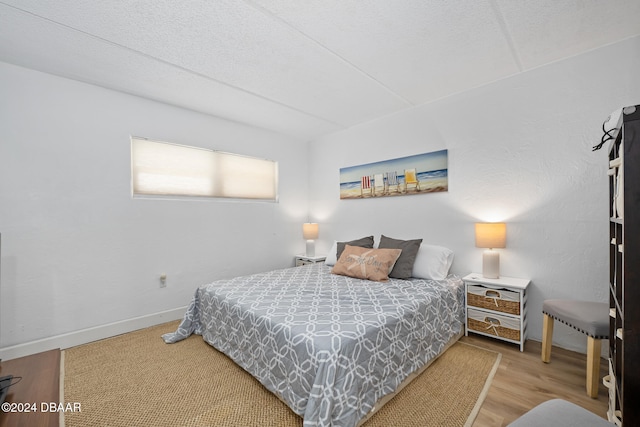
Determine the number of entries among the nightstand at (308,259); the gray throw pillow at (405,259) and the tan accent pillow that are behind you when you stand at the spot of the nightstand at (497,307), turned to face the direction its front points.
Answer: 0

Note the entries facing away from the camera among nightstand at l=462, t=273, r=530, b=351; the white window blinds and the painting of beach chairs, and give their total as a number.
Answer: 0

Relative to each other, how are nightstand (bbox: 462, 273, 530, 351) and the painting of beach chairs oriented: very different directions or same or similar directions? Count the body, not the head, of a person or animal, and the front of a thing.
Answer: same or similar directions

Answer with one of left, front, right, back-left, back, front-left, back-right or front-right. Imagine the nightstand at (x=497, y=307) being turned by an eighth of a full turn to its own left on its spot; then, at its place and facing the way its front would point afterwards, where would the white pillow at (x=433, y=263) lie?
right

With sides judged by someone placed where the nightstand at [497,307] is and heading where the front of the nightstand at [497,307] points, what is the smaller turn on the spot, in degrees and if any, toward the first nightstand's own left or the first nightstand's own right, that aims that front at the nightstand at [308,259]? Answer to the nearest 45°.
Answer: approximately 45° to the first nightstand's own right

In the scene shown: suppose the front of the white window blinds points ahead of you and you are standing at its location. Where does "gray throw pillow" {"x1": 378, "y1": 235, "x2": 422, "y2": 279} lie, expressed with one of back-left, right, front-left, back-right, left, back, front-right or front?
front

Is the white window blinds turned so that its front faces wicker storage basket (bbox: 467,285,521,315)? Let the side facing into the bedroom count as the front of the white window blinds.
yes

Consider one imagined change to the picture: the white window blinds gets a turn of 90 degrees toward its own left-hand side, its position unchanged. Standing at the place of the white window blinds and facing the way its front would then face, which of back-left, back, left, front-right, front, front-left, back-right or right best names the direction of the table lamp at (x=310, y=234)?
front-right

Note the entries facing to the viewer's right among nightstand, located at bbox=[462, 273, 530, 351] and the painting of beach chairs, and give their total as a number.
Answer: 0

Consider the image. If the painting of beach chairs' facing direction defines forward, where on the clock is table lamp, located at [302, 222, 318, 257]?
The table lamp is roughly at 2 o'clock from the painting of beach chairs.

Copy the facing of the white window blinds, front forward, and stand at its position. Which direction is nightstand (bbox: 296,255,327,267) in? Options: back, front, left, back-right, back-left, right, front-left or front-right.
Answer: front-left

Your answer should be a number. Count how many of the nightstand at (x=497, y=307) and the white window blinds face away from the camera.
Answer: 0

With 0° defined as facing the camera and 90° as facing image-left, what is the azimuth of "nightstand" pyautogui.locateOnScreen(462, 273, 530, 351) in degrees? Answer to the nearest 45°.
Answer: approximately 45°

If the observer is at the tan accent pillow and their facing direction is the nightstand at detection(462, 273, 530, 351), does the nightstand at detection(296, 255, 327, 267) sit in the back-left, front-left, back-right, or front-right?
back-left

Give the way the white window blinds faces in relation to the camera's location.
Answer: facing the viewer and to the right of the viewer
